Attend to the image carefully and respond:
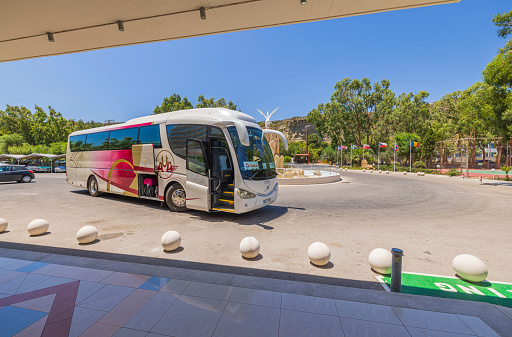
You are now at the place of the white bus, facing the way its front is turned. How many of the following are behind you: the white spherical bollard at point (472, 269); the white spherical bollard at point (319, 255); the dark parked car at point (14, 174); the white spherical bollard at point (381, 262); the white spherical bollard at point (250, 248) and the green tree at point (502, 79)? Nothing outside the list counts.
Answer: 1

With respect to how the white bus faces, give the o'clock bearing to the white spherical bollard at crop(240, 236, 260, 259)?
The white spherical bollard is roughly at 1 o'clock from the white bus.

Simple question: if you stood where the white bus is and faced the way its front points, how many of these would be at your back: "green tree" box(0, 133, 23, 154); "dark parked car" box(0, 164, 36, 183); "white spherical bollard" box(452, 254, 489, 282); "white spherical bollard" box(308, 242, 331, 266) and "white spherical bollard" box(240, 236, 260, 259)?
2

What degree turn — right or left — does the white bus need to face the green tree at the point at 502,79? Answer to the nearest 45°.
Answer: approximately 45° to its left

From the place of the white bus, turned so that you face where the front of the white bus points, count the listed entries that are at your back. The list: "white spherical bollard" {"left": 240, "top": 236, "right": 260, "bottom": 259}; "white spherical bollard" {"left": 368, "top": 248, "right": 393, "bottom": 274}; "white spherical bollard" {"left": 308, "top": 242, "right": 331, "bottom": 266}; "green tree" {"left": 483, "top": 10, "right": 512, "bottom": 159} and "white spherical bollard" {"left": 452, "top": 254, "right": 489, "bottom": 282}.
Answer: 0

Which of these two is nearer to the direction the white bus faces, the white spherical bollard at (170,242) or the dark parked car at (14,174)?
the white spherical bollard

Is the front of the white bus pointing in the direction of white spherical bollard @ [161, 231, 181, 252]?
no

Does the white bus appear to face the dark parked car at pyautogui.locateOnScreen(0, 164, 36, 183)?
no

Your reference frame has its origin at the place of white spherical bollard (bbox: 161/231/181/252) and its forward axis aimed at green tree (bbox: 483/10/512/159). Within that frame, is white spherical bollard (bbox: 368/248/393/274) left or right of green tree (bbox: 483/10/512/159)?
right

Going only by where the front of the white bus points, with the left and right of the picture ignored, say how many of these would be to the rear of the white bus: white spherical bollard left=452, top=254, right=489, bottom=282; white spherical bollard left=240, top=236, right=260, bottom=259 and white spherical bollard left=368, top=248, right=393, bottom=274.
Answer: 0

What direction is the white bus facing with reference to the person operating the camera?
facing the viewer and to the right of the viewer

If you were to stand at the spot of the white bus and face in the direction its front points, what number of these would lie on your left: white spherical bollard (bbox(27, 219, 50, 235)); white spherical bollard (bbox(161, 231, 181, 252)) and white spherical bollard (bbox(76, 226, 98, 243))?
0

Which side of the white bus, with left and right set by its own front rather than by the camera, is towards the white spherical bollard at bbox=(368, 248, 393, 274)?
front

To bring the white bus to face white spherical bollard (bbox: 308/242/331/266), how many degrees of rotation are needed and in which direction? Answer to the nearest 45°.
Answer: approximately 45° to its right

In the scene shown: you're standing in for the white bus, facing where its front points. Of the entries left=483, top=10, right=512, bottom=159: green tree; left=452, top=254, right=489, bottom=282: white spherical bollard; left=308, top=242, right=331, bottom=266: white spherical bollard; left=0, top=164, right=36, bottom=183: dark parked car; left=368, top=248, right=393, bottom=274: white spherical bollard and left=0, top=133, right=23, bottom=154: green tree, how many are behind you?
2

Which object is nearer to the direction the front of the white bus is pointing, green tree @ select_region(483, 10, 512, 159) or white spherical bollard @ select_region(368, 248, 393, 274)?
the white spherical bollard

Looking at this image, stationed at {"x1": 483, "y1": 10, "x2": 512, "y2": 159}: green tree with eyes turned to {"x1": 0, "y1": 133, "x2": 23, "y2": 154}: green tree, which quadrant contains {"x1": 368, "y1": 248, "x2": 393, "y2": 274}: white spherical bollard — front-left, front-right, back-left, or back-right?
front-left

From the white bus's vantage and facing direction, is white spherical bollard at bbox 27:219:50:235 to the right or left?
on its right

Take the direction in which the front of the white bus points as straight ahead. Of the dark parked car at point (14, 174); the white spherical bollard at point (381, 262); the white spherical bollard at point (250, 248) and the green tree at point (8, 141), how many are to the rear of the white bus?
2

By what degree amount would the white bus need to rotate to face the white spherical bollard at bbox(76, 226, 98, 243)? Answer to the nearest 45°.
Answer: approximately 90° to its right

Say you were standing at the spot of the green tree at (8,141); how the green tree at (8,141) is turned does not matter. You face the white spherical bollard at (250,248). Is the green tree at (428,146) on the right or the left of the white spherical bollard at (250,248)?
left
